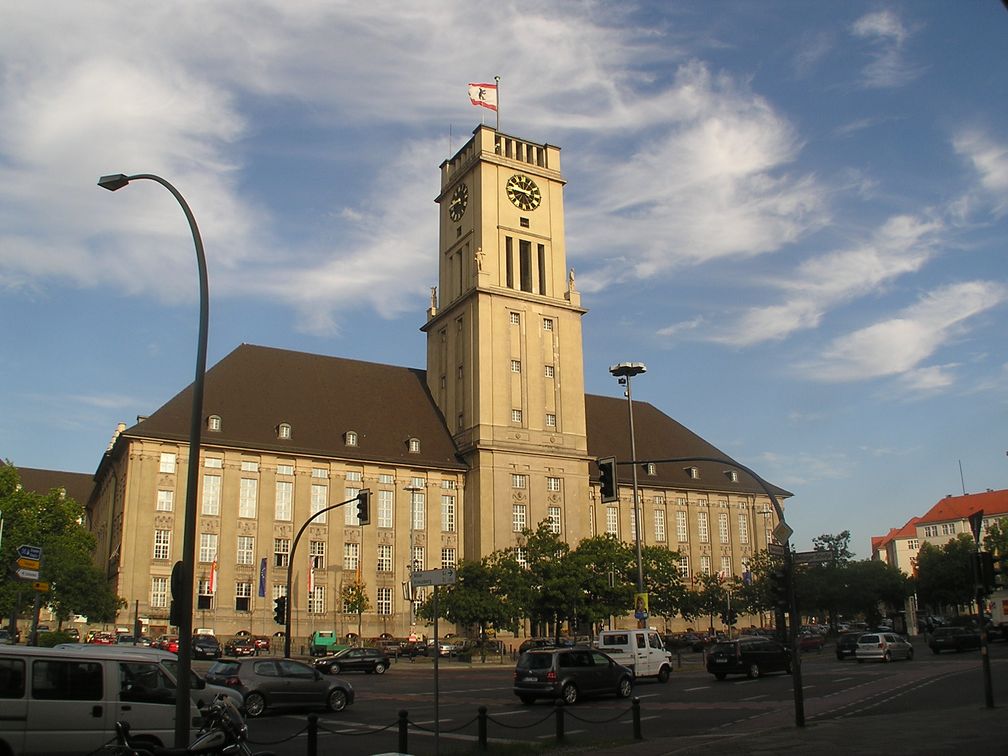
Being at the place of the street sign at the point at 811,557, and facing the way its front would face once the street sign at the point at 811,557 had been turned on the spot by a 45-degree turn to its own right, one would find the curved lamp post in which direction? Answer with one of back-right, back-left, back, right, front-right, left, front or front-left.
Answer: front

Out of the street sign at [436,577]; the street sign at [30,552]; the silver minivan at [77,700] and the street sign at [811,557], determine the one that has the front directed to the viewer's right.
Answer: the silver minivan

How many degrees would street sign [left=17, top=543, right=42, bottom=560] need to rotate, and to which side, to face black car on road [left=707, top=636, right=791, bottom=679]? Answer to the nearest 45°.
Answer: approximately 90° to its left

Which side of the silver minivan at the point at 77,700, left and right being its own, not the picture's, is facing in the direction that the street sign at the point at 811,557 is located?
front

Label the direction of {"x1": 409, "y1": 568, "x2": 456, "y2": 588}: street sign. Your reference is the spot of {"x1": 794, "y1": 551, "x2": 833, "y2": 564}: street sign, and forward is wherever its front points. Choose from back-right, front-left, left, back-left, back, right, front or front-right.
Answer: front-right

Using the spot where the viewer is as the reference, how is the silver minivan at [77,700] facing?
facing to the right of the viewer

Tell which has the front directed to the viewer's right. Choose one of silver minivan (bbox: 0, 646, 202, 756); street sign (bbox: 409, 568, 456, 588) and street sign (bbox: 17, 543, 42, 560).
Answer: the silver minivan

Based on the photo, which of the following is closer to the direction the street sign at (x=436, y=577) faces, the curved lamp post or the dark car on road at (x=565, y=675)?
the curved lamp post

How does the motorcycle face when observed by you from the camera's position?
facing to the right of the viewer

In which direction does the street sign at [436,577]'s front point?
toward the camera

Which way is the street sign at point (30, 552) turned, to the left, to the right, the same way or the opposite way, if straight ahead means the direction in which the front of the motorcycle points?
to the right

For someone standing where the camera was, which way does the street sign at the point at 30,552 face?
facing the viewer
